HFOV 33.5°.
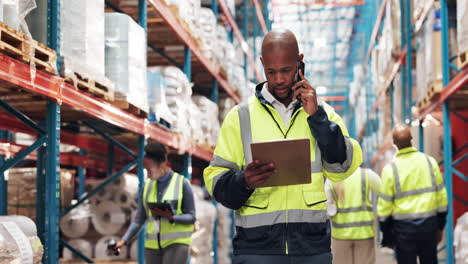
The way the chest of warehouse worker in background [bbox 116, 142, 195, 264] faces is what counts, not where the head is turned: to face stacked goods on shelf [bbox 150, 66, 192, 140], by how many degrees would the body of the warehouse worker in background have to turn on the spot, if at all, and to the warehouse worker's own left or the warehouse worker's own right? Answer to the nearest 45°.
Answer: approximately 135° to the warehouse worker's own right

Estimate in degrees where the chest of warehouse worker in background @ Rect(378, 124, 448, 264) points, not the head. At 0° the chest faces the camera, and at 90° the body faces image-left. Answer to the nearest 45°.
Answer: approximately 180°

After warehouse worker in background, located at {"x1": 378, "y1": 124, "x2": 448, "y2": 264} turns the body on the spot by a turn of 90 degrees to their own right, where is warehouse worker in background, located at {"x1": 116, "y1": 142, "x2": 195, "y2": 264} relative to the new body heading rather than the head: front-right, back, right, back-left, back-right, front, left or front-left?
back-right

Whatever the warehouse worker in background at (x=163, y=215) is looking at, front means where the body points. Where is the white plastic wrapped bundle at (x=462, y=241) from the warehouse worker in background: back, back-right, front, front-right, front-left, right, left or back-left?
back-left
